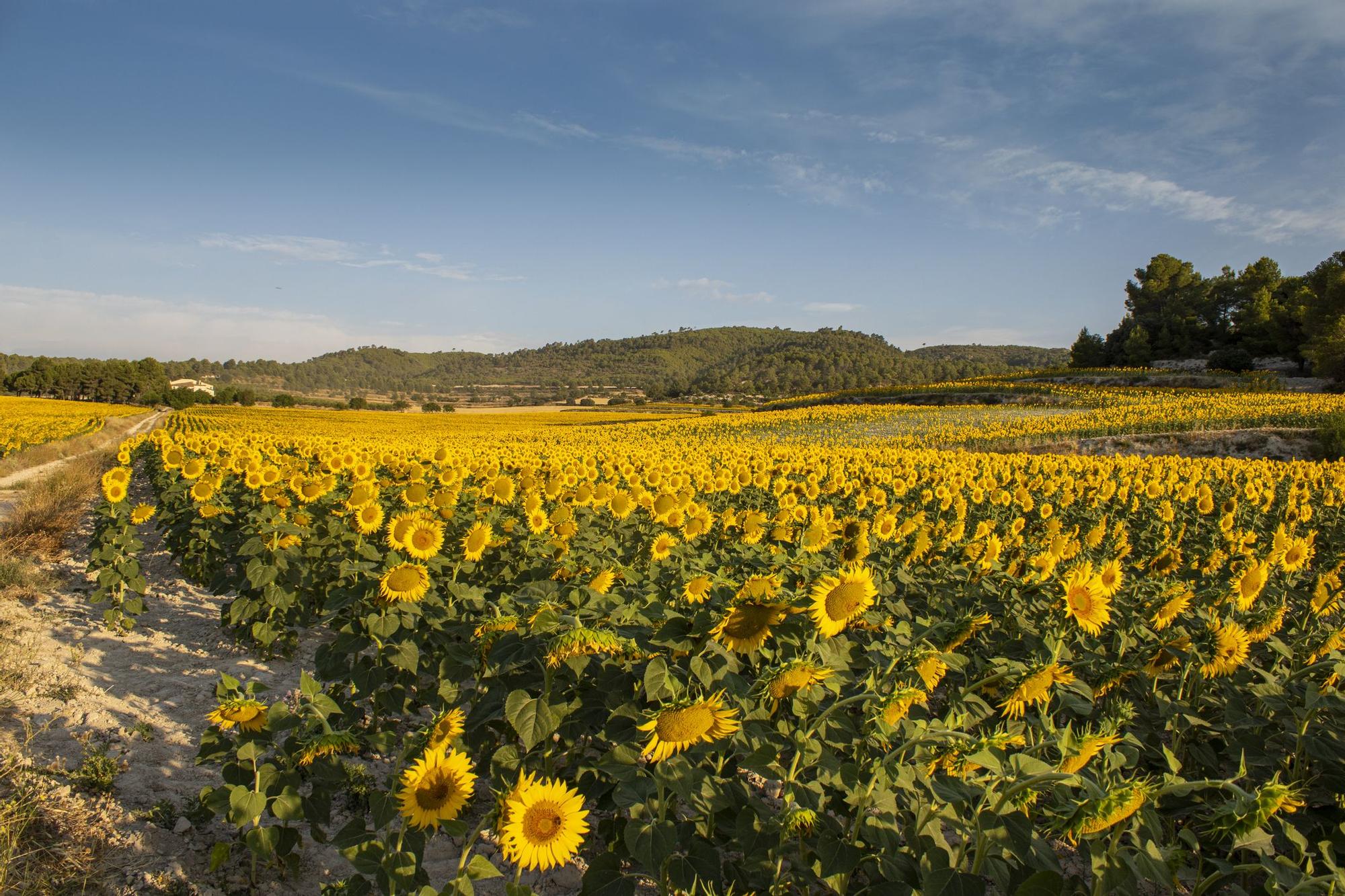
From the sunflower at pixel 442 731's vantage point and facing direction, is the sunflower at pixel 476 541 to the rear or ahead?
to the rear

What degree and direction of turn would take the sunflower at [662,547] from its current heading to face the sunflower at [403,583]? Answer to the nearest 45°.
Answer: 0° — it already faces it

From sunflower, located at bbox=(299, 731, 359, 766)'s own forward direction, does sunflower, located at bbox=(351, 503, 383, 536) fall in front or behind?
behind

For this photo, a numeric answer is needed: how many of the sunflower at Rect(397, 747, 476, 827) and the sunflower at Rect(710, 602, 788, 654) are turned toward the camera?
2

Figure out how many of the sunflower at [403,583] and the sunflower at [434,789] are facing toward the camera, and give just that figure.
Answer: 2
